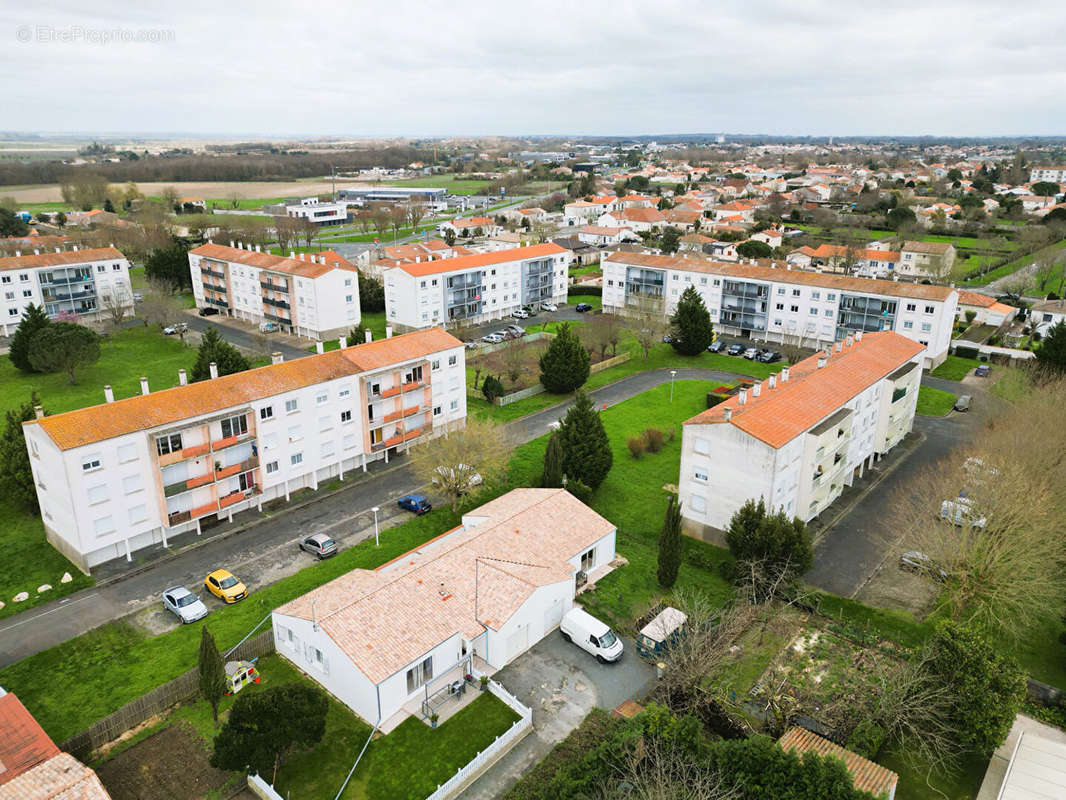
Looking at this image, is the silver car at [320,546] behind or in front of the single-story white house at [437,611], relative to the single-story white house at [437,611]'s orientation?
behind

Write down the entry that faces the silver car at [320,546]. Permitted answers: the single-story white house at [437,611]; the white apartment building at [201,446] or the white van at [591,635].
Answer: the white apartment building

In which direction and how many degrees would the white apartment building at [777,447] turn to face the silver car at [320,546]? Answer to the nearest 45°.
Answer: approximately 90° to its right

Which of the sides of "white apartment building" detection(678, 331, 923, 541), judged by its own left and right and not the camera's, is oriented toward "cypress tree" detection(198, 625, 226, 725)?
right

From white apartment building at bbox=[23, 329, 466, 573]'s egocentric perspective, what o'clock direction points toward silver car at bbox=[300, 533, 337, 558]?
The silver car is roughly at 12 o'clock from the white apartment building.

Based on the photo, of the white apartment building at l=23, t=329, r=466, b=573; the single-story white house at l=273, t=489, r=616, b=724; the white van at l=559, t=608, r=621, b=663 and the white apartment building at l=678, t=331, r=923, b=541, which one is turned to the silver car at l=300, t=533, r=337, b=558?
the white apartment building at l=23, t=329, r=466, b=573

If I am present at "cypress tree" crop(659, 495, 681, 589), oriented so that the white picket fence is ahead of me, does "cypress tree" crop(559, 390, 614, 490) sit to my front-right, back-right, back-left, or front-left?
back-right
